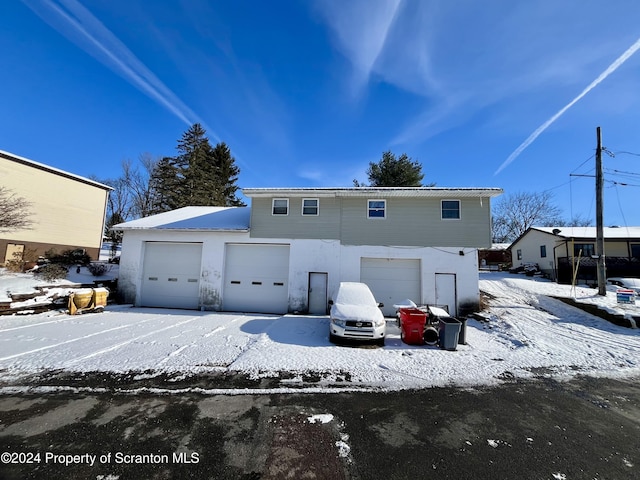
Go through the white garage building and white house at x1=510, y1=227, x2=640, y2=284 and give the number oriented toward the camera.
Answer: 2

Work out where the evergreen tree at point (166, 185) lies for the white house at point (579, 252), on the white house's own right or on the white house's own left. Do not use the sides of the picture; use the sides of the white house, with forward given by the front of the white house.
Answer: on the white house's own right

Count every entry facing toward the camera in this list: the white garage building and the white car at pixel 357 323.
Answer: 2

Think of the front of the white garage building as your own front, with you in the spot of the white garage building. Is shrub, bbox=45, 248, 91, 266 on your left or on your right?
on your right

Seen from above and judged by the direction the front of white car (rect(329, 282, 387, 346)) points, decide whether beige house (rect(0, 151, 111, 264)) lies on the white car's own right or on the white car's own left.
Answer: on the white car's own right

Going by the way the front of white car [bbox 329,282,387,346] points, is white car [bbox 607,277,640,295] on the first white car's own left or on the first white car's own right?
on the first white car's own left

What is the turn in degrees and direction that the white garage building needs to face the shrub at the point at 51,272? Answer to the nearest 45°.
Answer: approximately 90° to its right

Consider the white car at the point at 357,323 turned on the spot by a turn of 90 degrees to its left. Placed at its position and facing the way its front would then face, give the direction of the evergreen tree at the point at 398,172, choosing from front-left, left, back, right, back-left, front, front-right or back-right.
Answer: left

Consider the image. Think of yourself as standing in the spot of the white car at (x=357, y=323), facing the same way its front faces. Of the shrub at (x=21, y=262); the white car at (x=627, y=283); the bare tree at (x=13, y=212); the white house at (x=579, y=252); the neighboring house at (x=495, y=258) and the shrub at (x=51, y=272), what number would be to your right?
3

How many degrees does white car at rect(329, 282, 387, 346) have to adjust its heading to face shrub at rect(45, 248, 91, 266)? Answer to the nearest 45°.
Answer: approximately 90° to its right

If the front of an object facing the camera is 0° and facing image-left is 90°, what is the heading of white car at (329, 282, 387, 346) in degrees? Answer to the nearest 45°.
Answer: approximately 0°

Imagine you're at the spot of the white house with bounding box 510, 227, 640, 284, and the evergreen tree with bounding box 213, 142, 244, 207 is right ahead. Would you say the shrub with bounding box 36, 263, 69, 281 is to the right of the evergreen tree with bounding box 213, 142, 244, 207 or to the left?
left
